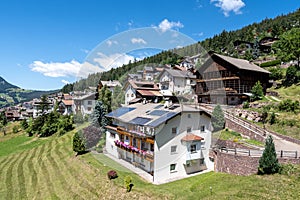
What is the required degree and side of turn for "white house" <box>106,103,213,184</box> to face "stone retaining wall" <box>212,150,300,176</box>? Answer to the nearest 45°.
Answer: approximately 135° to its left

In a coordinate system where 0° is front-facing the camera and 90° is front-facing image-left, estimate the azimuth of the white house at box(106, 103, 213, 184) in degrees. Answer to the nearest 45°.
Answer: approximately 45°

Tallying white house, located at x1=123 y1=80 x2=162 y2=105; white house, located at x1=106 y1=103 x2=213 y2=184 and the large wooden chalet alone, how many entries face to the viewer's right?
0

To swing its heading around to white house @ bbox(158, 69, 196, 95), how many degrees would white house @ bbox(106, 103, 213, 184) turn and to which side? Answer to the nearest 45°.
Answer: approximately 135° to its right

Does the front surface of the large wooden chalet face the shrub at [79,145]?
yes

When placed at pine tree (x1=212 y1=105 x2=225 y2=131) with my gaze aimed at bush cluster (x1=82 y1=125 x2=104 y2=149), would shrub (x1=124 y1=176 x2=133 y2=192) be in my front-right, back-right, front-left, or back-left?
front-left

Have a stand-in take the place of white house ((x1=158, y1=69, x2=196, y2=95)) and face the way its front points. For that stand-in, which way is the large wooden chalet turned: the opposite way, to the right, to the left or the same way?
the same way

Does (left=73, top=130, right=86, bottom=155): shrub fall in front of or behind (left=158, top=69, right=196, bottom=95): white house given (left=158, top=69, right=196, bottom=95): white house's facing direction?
in front

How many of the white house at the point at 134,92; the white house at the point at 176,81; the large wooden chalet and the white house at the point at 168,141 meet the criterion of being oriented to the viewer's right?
0

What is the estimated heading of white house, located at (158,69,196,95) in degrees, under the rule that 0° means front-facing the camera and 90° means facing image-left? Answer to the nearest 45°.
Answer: approximately 45°

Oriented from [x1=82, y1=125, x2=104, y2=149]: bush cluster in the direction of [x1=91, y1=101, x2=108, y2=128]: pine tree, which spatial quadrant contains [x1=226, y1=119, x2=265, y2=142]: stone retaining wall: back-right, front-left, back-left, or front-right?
front-right

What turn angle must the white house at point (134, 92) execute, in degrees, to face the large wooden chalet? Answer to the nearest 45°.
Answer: approximately 135° to its left

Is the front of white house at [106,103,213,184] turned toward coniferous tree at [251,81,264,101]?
no

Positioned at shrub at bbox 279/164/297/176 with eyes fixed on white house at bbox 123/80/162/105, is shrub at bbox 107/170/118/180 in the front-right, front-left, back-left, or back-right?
front-left

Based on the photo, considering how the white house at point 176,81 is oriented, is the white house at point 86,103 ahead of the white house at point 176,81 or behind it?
ahead

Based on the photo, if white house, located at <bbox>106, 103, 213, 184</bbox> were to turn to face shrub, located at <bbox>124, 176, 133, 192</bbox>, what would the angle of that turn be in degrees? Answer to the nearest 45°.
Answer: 0° — it already faces it

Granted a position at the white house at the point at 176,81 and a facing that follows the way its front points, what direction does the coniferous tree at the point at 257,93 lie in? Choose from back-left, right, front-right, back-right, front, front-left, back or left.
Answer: left

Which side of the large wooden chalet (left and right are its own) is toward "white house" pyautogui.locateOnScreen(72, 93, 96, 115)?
front

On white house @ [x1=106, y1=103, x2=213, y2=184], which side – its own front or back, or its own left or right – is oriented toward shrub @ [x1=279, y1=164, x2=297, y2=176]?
left

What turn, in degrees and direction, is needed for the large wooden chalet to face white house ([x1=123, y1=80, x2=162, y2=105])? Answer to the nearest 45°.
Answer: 0° — it already faces it

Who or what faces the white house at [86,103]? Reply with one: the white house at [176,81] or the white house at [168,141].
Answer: the white house at [176,81]

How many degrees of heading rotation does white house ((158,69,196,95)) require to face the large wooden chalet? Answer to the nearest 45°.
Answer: approximately 90° to its left

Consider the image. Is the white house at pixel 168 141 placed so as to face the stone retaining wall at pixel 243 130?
no
